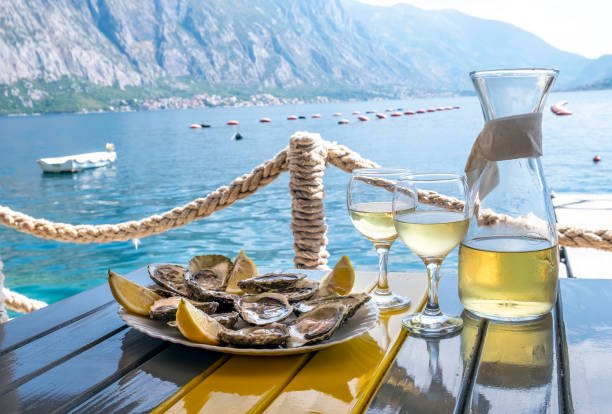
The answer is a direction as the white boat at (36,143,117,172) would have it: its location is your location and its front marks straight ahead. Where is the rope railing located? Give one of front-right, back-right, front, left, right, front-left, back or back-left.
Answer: left

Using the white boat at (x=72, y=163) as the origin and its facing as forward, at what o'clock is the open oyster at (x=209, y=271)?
The open oyster is roughly at 9 o'clock from the white boat.

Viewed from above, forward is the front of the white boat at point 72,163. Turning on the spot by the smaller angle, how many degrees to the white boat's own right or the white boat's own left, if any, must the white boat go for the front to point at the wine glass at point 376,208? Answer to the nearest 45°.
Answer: approximately 90° to the white boat's own left

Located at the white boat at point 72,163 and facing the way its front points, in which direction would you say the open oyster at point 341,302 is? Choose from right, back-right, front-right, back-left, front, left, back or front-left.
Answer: left

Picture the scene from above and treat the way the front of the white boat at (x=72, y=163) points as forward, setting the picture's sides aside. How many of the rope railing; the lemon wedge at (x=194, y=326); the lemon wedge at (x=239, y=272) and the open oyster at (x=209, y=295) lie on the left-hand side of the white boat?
4

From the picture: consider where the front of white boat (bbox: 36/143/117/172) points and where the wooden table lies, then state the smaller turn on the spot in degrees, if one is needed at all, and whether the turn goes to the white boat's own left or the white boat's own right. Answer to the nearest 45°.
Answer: approximately 90° to the white boat's own left

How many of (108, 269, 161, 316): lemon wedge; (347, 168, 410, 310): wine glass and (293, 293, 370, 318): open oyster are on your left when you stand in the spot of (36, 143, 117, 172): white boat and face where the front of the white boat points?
3

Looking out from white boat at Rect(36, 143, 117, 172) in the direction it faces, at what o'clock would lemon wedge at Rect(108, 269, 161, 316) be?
The lemon wedge is roughly at 9 o'clock from the white boat.

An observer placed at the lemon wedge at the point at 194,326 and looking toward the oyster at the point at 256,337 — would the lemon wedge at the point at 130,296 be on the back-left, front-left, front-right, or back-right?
back-left

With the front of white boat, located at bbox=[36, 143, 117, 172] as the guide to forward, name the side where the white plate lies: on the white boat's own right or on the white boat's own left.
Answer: on the white boat's own left

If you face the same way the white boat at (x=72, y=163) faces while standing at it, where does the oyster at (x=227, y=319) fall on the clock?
The oyster is roughly at 9 o'clock from the white boat.

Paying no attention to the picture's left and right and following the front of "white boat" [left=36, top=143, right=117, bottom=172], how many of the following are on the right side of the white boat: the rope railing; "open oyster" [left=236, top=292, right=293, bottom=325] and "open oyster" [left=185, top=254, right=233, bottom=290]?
0

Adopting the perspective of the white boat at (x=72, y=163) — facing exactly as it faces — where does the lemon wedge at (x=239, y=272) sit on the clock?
The lemon wedge is roughly at 9 o'clock from the white boat.

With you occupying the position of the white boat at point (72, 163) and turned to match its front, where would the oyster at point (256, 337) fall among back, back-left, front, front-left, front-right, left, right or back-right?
left

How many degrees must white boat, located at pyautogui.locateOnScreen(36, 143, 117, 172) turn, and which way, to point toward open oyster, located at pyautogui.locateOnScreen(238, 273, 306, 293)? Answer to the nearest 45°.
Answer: approximately 90° to its left

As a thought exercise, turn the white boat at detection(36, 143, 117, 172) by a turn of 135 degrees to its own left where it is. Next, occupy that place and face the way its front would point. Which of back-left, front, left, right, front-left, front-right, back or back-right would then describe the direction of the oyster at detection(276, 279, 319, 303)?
front-right

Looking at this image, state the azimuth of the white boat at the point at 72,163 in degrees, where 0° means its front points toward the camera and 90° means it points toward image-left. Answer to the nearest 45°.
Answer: approximately 90°

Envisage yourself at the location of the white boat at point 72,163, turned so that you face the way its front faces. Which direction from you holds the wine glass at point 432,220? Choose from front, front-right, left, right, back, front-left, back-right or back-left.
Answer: left

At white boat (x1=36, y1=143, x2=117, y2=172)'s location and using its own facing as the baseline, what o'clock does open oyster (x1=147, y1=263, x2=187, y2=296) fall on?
The open oyster is roughly at 9 o'clock from the white boat.
